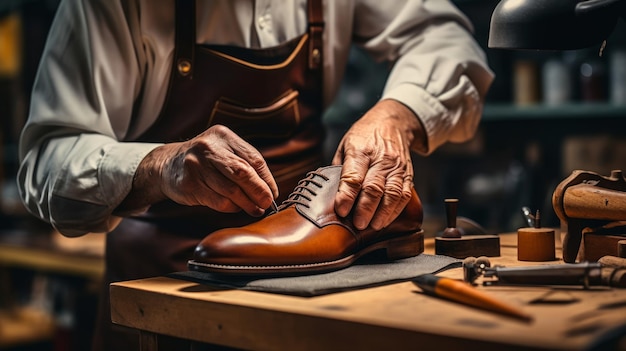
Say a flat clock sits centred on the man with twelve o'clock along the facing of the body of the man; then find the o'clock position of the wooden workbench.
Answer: The wooden workbench is roughly at 11 o'clock from the man.

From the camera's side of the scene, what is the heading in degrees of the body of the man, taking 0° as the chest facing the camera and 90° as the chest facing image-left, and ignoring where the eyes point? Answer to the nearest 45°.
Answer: approximately 315°

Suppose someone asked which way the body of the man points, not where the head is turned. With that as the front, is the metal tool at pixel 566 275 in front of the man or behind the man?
in front
